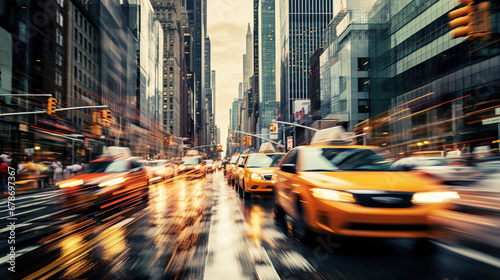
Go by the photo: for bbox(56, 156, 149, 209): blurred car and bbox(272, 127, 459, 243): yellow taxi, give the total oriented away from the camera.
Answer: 0

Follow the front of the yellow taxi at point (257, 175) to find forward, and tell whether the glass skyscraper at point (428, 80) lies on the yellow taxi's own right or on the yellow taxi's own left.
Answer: on the yellow taxi's own left

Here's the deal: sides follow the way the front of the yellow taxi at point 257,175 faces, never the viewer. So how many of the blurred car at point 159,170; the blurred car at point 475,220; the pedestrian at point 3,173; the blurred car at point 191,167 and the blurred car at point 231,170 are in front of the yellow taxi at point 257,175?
1

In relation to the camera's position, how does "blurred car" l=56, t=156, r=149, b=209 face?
facing the viewer and to the left of the viewer

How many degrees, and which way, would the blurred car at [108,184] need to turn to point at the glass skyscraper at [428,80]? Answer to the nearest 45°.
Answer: approximately 180°

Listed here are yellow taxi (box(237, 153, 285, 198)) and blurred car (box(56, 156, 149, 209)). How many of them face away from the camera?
0

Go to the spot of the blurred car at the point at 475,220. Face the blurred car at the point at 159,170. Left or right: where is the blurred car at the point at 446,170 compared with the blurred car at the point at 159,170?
right

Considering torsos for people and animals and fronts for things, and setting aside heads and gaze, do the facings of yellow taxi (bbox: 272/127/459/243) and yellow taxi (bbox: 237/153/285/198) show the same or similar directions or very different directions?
same or similar directions

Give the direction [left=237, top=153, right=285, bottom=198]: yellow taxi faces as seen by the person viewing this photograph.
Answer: facing the viewer and to the right of the viewer

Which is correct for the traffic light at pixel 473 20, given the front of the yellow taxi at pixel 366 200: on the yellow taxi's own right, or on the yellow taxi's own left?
on the yellow taxi's own left

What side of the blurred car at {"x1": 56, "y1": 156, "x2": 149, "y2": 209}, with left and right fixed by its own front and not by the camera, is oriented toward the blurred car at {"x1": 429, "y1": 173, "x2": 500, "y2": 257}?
left

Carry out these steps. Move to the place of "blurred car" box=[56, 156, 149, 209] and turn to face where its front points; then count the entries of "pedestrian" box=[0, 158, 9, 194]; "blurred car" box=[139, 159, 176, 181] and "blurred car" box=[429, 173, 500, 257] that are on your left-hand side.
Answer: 1

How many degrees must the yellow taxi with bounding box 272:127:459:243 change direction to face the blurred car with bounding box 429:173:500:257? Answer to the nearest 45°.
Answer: approximately 90° to its left

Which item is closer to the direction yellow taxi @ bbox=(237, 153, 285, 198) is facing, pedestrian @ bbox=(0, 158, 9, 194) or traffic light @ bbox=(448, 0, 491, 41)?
the traffic light

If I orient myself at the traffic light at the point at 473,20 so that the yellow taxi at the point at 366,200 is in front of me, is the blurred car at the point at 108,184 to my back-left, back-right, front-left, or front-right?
front-right
